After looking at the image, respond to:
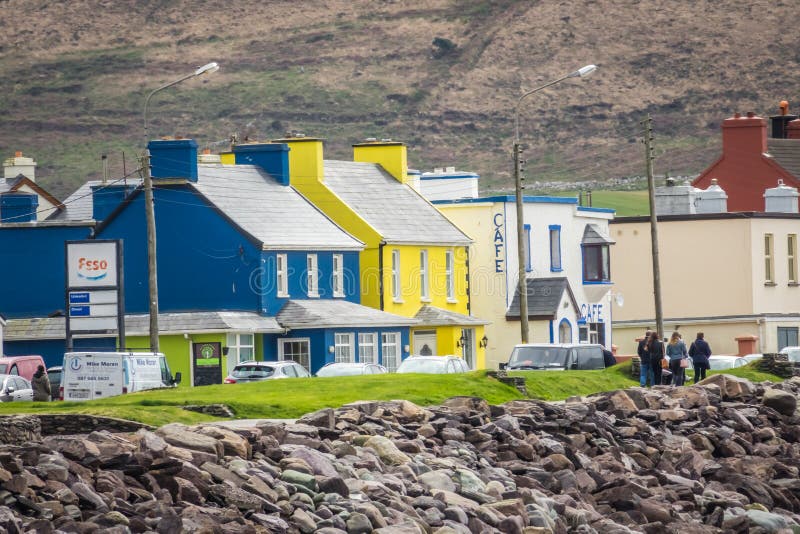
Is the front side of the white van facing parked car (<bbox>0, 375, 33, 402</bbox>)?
no

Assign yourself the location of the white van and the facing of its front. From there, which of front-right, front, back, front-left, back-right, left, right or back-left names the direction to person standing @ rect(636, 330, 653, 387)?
front-right

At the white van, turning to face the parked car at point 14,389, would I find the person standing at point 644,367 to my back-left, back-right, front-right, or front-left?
back-right

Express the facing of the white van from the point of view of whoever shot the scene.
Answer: facing away from the viewer and to the right of the viewer

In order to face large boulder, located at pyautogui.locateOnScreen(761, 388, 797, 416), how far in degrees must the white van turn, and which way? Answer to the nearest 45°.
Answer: approximately 45° to its right

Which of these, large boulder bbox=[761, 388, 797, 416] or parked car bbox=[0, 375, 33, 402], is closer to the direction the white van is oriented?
the large boulder

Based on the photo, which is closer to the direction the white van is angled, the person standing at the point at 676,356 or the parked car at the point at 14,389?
the person standing

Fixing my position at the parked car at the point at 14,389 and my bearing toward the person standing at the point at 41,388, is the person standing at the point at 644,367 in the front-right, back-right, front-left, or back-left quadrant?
front-left

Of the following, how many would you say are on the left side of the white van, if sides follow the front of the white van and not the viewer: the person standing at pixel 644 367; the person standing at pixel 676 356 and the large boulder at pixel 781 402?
0

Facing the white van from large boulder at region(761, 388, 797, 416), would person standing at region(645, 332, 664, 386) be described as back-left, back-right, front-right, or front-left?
front-right
